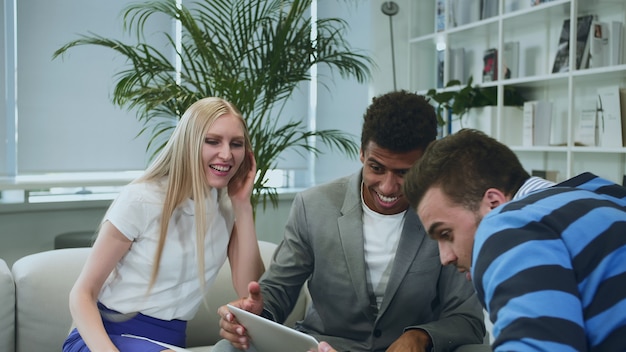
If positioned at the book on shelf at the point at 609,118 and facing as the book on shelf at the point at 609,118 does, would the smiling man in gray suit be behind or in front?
in front

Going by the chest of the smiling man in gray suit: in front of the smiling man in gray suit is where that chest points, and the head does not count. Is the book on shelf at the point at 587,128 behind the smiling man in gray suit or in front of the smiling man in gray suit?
behind

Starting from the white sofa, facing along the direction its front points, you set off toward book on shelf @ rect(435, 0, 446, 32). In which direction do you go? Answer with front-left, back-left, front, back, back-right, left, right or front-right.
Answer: back-left

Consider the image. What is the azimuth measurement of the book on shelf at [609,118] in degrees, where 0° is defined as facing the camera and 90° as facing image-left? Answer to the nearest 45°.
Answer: approximately 45°

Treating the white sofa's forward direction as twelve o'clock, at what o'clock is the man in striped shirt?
The man in striped shirt is roughly at 11 o'clock from the white sofa.

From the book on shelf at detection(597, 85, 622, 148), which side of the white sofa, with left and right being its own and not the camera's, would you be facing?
left

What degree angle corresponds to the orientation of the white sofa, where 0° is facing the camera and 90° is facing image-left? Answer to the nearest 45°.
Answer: approximately 0°

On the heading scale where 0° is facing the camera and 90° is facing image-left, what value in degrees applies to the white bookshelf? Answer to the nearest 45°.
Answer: approximately 45°

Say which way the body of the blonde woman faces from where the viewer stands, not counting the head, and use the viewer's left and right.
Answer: facing the viewer and to the right of the viewer

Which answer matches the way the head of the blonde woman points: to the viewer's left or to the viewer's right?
to the viewer's right
